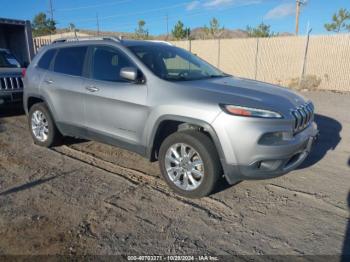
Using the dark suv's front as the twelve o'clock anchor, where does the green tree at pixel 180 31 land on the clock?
The green tree is roughly at 7 o'clock from the dark suv.

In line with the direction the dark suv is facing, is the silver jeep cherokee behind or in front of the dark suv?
in front

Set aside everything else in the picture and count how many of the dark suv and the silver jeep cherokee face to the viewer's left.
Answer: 0

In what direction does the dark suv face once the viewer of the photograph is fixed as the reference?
facing the viewer

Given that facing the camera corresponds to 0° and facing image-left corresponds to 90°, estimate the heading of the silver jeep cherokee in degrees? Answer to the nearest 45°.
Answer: approximately 315°

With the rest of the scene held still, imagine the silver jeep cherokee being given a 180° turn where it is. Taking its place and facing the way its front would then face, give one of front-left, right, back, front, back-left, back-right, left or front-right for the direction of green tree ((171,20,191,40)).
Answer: front-right

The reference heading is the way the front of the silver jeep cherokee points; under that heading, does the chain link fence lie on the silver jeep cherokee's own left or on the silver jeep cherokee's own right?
on the silver jeep cherokee's own left

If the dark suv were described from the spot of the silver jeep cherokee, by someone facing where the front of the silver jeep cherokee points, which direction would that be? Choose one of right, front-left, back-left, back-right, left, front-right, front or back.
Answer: back
